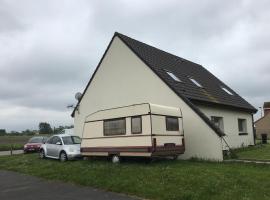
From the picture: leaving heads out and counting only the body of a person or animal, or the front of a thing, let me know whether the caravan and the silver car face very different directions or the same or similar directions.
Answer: very different directions

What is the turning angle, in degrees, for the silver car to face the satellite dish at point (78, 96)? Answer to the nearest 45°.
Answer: approximately 135° to its left

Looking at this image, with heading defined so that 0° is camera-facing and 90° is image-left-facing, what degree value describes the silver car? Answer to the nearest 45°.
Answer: approximately 315°
